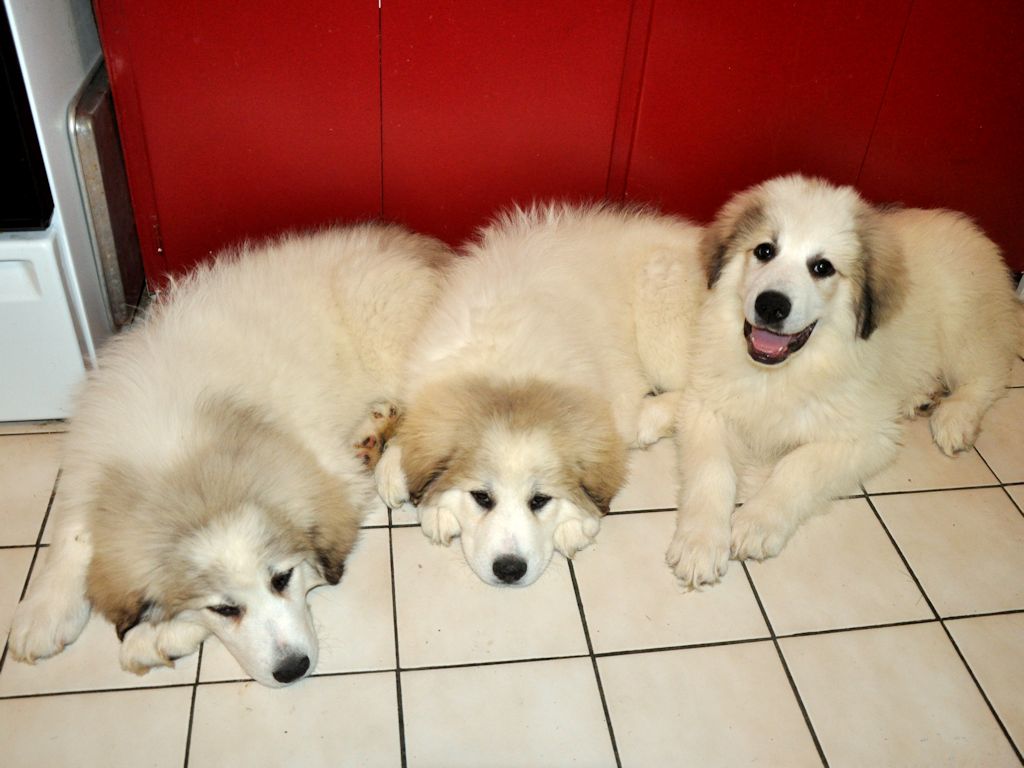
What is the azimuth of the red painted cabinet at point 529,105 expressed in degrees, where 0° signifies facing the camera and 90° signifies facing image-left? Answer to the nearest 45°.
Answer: approximately 0°

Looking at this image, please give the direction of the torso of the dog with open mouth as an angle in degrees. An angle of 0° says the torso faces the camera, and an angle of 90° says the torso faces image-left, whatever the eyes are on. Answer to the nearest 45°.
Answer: approximately 45°

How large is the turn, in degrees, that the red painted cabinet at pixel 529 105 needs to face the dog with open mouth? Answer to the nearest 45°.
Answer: approximately 45° to its left

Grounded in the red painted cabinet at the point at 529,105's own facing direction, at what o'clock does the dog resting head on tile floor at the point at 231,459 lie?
The dog resting head on tile floor is roughly at 1 o'clock from the red painted cabinet.

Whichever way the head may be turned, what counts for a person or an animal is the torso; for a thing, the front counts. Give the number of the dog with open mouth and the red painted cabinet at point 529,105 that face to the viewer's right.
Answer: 0

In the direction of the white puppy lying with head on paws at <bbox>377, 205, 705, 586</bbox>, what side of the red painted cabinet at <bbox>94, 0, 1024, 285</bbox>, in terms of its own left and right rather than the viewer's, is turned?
front

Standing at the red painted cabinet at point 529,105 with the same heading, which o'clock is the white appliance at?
The white appliance is roughly at 2 o'clock from the red painted cabinet.

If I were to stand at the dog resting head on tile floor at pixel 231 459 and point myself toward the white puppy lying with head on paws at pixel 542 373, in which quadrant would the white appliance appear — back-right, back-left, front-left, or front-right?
back-left

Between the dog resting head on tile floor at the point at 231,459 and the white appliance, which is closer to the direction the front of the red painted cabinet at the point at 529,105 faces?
the dog resting head on tile floor
